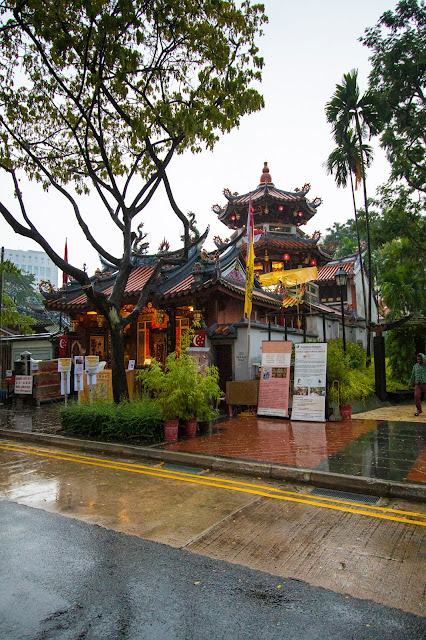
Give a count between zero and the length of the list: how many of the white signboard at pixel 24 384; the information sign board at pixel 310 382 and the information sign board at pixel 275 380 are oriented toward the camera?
3

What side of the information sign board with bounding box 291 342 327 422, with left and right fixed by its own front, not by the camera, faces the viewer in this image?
front

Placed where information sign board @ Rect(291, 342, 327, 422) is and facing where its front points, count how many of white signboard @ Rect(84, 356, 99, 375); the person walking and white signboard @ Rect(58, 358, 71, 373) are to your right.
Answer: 2

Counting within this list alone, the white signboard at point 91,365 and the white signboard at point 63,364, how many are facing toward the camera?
2

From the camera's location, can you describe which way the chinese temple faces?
facing the viewer and to the left of the viewer

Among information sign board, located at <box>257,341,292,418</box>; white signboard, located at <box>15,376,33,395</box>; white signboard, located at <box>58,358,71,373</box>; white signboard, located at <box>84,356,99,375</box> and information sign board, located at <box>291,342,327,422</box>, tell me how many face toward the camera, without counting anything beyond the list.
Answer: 5

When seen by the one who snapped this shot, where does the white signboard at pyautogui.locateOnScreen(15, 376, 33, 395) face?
facing the viewer

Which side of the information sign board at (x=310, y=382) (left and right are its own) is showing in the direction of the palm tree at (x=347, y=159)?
back

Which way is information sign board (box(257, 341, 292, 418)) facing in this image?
toward the camera

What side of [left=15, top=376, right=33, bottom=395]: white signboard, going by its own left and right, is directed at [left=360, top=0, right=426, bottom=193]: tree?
left

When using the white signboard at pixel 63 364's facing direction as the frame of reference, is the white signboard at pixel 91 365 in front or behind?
in front

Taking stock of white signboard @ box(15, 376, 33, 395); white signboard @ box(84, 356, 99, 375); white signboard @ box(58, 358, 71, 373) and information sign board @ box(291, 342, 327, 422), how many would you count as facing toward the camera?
4

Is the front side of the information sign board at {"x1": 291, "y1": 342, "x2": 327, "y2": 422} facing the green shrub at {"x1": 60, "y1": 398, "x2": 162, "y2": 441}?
no

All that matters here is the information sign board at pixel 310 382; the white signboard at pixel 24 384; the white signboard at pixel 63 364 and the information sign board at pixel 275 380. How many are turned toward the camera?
4

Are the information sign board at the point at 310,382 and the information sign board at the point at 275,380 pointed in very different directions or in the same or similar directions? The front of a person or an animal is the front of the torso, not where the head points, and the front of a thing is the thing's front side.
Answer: same or similar directions

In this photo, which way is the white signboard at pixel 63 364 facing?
toward the camera

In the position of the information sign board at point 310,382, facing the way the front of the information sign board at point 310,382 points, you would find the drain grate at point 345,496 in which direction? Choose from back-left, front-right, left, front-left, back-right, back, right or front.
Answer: front

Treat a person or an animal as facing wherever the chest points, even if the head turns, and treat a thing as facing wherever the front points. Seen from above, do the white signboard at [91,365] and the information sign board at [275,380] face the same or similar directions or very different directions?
same or similar directions
